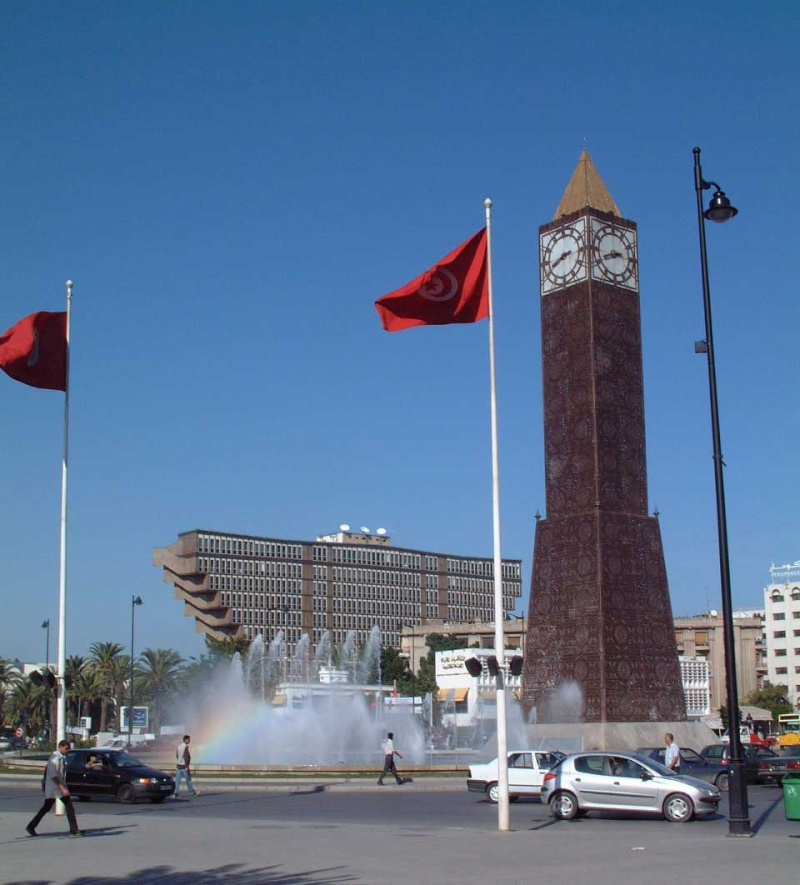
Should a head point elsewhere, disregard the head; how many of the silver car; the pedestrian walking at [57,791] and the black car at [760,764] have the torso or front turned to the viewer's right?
2

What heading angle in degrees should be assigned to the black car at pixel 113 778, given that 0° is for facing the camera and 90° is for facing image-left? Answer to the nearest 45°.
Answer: approximately 315°

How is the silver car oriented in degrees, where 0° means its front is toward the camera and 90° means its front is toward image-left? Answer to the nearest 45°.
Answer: approximately 270°

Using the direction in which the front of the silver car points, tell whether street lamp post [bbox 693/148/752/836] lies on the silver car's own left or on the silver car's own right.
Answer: on the silver car's own right

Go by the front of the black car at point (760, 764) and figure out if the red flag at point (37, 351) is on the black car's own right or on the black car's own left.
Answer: on the black car's own left
